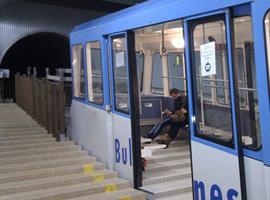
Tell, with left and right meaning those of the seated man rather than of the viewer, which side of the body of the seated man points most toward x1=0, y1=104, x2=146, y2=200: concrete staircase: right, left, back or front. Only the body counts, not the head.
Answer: front

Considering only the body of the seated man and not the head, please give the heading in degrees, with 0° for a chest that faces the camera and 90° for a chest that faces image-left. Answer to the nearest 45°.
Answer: approximately 45°
